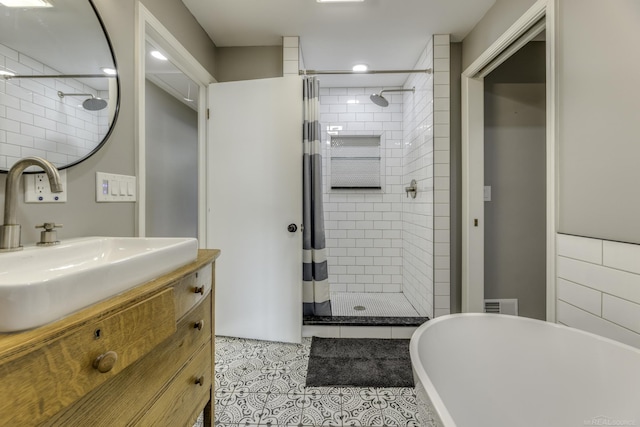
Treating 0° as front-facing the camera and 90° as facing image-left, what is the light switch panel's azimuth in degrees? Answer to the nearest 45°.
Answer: approximately 315°

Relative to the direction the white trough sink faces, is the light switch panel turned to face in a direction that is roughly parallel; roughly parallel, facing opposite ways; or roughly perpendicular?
roughly parallel

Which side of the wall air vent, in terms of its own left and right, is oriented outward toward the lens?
front

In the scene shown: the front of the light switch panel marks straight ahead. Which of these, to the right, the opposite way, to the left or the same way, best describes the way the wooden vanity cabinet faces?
the same way

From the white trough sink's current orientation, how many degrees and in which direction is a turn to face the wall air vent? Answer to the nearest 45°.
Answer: approximately 45° to its left

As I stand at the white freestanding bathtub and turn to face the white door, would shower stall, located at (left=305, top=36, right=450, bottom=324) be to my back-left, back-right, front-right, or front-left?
front-right

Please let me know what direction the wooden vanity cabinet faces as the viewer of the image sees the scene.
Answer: facing the viewer and to the right of the viewer

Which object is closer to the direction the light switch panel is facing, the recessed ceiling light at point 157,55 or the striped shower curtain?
the striped shower curtain

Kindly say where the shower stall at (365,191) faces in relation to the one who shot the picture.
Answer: facing the viewer

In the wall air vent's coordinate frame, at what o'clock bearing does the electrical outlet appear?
The electrical outlet is roughly at 1 o'clock from the wall air vent.

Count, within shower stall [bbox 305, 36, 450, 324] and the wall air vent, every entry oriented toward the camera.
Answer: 2

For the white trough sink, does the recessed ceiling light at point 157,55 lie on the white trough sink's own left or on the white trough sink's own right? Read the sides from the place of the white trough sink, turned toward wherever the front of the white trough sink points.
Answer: on the white trough sink's own left
